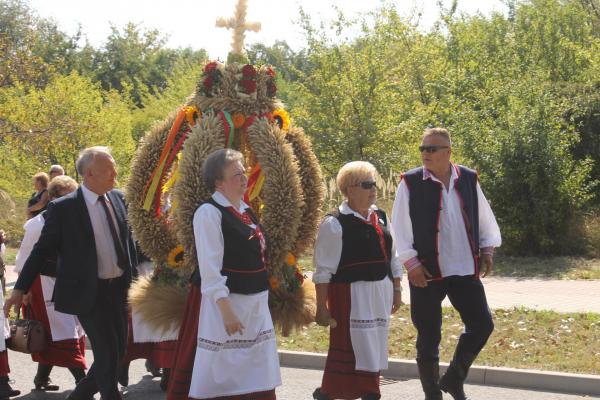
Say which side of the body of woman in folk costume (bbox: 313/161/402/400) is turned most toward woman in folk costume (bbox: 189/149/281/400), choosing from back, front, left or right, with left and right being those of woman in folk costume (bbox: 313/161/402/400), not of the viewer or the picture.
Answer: right

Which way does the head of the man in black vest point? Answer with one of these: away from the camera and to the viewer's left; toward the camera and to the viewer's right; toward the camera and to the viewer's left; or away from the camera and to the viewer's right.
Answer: toward the camera and to the viewer's left

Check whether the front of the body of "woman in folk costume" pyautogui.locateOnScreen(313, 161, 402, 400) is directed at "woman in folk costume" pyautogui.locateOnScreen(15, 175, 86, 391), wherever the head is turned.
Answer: no

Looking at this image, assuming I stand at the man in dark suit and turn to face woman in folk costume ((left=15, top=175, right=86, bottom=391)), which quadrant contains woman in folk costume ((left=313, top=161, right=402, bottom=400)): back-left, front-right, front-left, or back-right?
back-right

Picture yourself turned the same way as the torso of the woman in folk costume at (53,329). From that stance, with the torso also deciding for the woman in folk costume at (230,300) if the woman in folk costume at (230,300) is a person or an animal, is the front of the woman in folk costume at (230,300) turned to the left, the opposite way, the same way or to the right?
the same way

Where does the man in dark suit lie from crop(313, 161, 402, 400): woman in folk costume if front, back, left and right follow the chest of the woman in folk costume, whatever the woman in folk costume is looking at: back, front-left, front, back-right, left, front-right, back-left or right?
back-right

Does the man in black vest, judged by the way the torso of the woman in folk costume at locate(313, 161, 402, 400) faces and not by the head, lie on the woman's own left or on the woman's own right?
on the woman's own left

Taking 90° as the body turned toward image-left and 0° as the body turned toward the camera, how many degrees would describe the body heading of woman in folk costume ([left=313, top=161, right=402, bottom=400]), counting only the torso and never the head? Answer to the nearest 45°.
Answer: approximately 315°

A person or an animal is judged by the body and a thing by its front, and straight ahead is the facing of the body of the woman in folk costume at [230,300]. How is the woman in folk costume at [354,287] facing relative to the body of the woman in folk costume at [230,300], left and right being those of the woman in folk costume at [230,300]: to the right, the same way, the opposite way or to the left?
the same way

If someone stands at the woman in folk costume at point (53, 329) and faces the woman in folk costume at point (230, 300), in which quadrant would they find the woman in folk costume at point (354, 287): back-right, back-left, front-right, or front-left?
front-left
